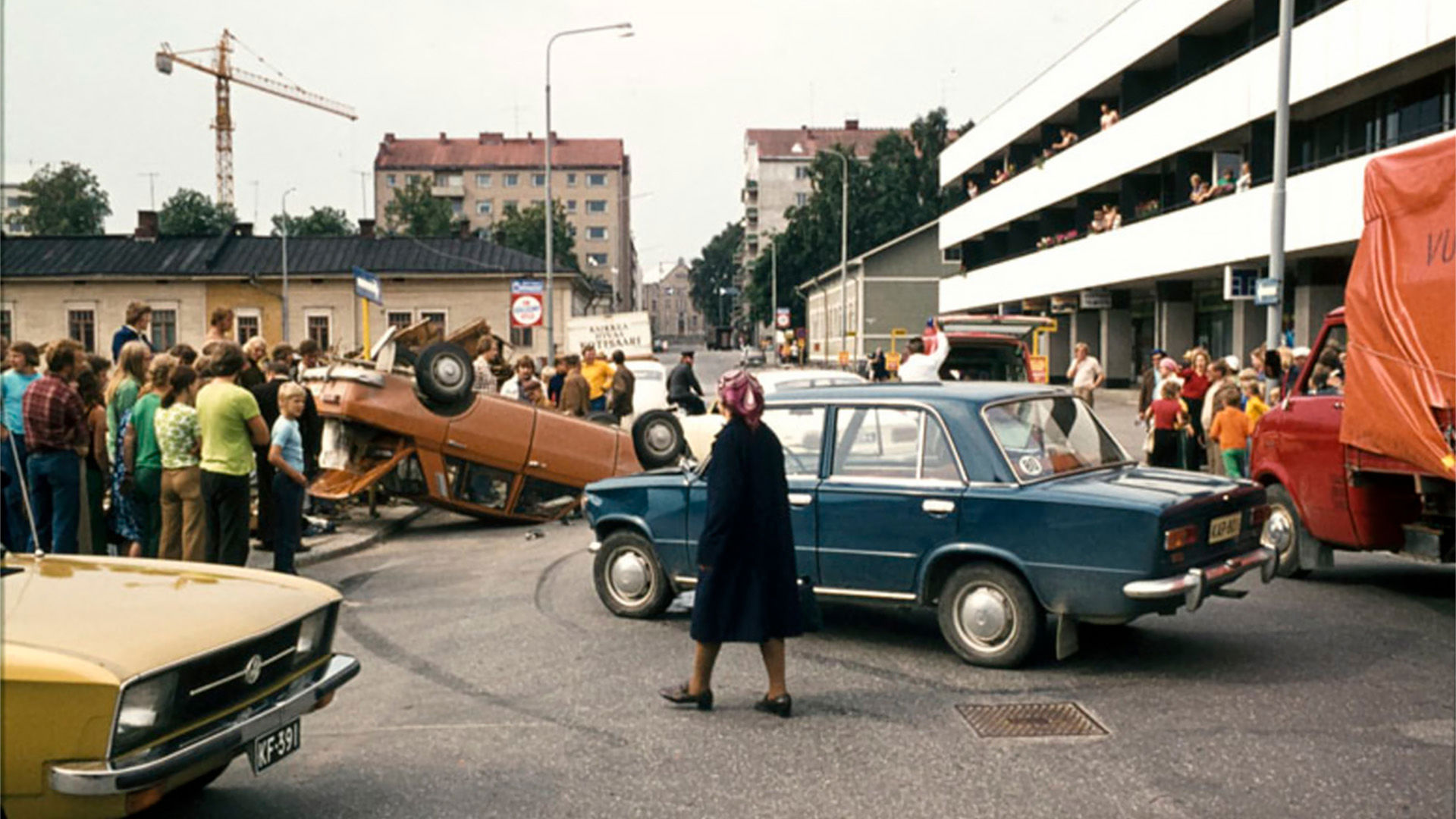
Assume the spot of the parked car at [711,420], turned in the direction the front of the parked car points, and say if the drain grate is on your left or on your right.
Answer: on your left

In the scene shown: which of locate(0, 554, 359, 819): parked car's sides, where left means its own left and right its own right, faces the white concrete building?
left

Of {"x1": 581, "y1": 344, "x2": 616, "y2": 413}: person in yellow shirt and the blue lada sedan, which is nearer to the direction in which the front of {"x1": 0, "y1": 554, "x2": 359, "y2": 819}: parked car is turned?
the blue lada sedan

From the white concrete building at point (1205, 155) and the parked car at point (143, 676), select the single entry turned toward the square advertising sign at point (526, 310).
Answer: the white concrete building

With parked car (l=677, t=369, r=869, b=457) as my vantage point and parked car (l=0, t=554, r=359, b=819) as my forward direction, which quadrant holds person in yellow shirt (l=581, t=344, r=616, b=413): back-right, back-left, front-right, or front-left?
back-right

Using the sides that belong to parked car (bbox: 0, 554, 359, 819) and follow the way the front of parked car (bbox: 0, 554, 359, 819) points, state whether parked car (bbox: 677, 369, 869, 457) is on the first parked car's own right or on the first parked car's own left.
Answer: on the first parked car's own left

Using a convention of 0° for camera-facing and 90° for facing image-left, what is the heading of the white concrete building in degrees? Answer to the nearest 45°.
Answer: approximately 45°
